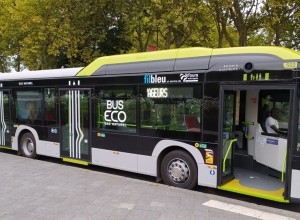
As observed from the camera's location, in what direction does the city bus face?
facing the viewer and to the right of the viewer

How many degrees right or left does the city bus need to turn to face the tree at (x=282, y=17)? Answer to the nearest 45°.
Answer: approximately 90° to its left

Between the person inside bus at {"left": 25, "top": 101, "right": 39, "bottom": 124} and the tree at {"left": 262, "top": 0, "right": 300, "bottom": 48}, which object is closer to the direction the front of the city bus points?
the tree

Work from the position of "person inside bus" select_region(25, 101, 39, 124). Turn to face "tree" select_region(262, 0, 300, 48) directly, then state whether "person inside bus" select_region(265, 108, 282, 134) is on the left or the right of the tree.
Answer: right
